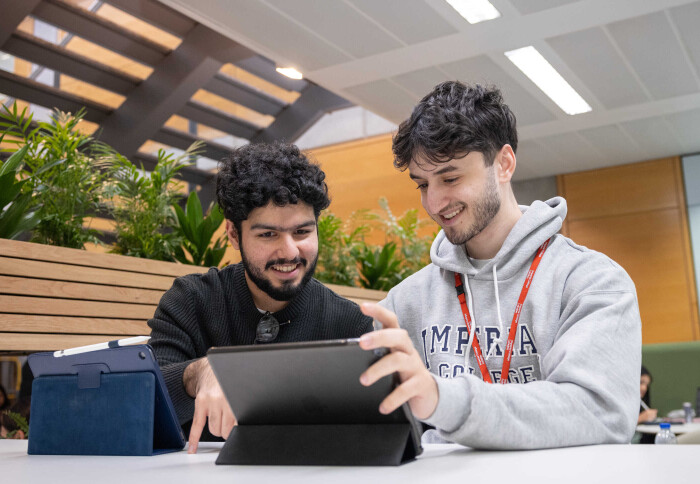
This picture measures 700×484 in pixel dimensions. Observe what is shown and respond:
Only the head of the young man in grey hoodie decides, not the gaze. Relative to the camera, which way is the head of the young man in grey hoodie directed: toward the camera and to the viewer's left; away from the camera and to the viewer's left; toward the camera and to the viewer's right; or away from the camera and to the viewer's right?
toward the camera and to the viewer's left

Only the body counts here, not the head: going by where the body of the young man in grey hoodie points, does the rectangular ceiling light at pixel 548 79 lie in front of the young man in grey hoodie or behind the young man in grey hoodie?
behind

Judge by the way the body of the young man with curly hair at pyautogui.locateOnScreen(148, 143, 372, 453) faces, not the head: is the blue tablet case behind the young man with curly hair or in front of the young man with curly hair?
in front

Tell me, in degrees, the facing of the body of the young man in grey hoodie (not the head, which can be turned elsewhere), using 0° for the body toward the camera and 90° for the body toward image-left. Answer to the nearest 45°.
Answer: approximately 45°

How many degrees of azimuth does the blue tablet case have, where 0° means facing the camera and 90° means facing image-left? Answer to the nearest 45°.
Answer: approximately 225°

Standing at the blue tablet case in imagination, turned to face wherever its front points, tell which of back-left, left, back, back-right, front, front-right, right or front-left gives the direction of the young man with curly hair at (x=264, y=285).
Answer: front

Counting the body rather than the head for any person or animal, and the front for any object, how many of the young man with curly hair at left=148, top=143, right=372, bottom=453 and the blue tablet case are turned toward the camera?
1

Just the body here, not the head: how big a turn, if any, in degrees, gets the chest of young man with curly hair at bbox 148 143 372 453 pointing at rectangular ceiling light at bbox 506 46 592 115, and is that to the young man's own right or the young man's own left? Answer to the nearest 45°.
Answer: approximately 135° to the young man's own left

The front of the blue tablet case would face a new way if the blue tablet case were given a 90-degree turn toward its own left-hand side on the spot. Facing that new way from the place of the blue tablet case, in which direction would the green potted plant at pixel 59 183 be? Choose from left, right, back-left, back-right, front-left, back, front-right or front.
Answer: front-right

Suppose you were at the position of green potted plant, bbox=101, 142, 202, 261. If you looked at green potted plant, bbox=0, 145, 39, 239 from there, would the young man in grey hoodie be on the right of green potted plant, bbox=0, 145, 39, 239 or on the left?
left

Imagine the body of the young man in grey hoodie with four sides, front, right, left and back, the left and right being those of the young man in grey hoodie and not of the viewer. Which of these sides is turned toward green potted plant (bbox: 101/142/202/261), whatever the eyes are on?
right

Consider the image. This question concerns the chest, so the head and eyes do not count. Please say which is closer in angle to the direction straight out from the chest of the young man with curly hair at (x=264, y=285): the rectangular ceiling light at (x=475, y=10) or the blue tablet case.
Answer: the blue tablet case

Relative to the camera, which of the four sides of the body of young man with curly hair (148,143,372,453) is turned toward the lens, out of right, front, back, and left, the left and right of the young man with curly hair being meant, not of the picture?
front

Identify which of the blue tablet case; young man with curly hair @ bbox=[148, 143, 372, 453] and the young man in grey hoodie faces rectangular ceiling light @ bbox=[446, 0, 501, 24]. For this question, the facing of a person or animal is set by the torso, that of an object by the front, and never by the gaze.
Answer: the blue tablet case
